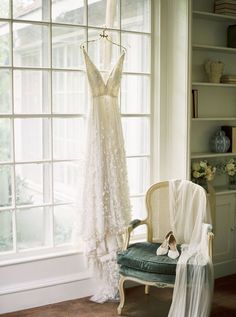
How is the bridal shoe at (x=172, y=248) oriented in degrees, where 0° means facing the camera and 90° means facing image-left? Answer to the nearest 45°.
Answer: approximately 0°

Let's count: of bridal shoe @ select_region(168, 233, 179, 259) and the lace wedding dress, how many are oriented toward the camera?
2

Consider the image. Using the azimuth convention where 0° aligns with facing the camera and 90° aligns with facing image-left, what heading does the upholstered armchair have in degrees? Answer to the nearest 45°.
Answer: approximately 45°

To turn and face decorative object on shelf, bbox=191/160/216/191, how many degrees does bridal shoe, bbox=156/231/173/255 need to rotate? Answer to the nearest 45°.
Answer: approximately 180°

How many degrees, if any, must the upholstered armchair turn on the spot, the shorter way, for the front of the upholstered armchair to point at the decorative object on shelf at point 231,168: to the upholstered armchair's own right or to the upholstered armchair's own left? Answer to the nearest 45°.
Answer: approximately 180°

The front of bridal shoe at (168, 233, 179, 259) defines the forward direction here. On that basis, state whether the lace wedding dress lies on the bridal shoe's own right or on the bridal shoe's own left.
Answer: on the bridal shoe's own right

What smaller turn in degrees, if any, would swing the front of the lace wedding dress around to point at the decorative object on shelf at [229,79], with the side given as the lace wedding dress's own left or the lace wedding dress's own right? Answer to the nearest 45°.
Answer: approximately 135° to the lace wedding dress's own left

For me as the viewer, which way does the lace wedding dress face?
facing the viewer
